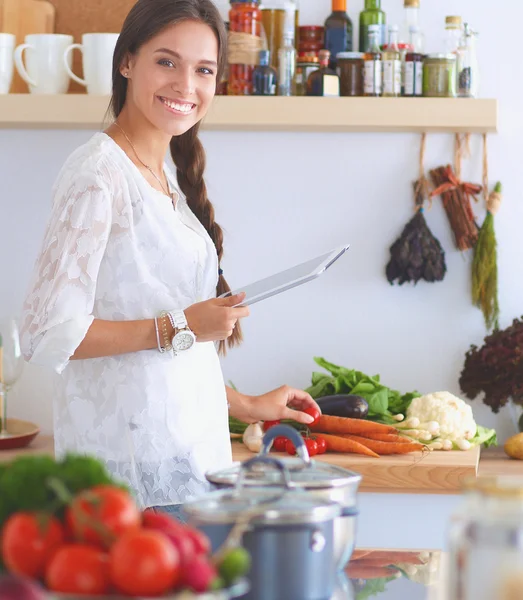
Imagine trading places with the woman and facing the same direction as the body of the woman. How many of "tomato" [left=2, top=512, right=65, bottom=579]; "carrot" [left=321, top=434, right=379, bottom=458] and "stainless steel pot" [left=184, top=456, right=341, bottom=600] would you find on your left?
1

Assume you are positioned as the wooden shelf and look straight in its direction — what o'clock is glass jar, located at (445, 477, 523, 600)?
The glass jar is roughly at 12 o'clock from the wooden shelf.

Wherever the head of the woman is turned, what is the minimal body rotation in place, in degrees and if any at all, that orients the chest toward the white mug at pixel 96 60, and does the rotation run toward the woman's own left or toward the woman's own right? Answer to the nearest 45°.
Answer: approximately 135° to the woman's own left

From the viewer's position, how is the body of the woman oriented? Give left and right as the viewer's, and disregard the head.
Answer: facing the viewer and to the right of the viewer

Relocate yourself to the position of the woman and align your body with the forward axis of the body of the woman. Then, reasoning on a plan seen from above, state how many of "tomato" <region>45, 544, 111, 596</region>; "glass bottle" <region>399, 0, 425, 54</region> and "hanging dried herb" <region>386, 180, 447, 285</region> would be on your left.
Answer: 2

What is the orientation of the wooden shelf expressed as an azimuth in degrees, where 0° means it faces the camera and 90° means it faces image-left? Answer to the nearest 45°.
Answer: approximately 0°

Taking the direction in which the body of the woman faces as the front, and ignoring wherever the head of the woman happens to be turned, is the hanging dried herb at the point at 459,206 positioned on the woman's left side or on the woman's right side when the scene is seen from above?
on the woman's left side

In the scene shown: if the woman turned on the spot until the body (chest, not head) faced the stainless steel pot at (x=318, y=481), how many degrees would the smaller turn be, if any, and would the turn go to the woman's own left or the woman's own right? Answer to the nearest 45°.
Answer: approximately 45° to the woman's own right

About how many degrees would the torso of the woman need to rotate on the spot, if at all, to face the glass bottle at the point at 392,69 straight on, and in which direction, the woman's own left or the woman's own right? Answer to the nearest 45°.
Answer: approximately 90° to the woman's own left

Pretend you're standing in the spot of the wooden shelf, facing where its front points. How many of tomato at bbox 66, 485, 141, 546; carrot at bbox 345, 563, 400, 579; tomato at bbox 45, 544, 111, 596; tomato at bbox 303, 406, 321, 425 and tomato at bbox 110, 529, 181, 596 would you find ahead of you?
5

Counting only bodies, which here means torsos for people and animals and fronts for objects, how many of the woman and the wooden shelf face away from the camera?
0
